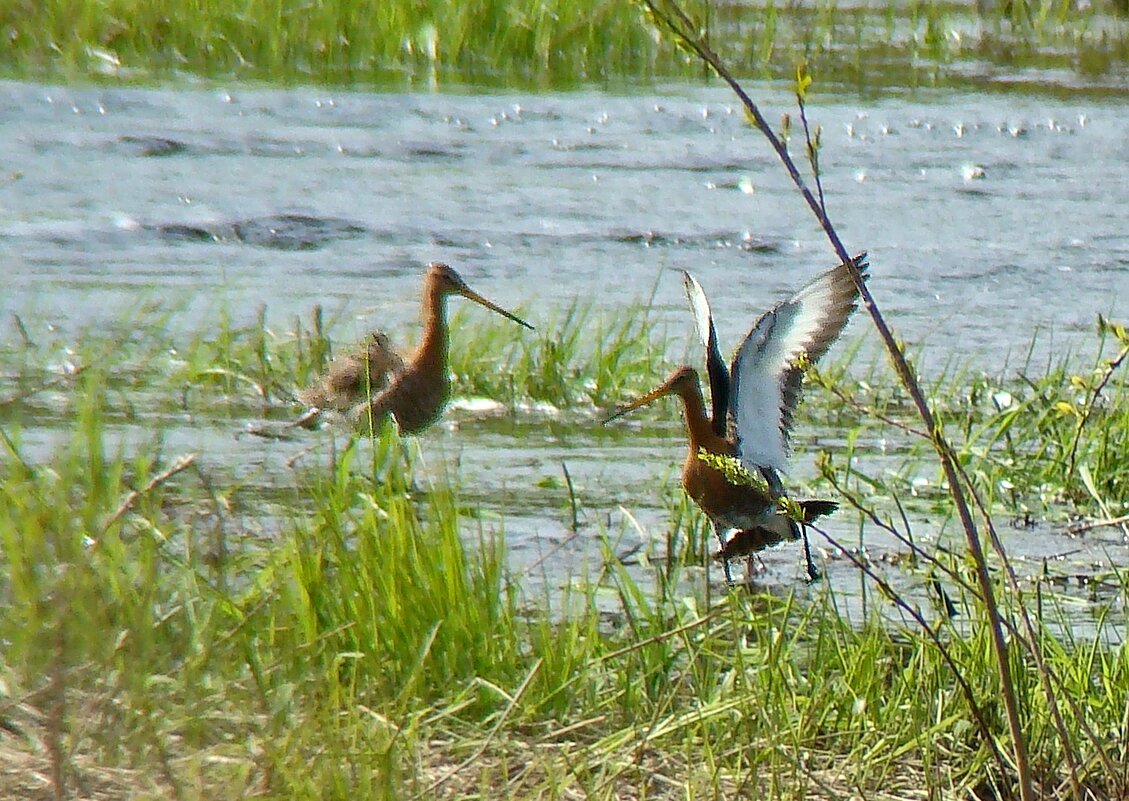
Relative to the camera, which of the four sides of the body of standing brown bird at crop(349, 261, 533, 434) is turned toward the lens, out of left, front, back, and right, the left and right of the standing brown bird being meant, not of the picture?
right

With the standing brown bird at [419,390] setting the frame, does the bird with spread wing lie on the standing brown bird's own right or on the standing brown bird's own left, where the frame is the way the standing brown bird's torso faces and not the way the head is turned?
on the standing brown bird's own right

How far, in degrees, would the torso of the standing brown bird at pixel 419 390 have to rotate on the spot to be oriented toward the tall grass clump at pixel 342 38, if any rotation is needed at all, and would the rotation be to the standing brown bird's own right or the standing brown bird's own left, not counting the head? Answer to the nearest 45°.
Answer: approximately 90° to the standing brown bird's own left

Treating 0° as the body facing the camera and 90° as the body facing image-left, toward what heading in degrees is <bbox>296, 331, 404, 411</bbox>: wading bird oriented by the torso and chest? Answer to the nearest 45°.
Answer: approximately 270°

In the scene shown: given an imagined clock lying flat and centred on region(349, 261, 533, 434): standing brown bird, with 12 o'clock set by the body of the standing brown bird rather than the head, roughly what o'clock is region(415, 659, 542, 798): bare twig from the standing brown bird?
The bare twig is roughly at 3 o'clock from the standing brown bird.

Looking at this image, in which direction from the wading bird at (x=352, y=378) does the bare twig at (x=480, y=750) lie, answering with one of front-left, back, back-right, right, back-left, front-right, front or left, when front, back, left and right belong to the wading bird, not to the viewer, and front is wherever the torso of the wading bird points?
right

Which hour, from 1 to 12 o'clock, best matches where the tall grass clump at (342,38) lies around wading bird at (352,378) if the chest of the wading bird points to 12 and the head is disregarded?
The tall grass clump is roughly at 9 o'clock from the wading bird.

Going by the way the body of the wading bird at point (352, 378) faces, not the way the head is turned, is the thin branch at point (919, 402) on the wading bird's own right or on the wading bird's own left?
on the wading bird's own right

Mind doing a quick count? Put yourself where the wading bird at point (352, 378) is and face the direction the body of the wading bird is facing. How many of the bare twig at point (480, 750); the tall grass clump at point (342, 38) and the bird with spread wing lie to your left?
1

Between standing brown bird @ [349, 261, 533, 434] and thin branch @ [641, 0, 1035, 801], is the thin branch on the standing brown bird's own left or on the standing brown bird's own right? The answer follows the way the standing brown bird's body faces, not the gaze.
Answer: on the standing brown bird's own right
